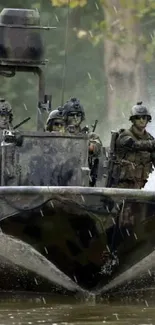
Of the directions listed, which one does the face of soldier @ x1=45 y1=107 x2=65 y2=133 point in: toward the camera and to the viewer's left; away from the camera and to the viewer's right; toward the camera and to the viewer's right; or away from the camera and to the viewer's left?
toward the camera and to the viewer's right

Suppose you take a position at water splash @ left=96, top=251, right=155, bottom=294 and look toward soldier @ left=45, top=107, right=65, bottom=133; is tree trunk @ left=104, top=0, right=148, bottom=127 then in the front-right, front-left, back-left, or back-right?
front-right

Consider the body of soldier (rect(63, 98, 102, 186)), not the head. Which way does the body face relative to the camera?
toward the camera

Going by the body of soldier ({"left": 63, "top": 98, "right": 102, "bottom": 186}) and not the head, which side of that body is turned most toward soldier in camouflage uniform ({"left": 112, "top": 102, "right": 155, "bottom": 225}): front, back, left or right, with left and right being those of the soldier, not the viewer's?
left

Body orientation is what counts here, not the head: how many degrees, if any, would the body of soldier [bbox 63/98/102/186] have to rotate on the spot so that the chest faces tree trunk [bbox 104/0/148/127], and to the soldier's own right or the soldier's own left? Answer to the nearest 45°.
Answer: approximately 180°

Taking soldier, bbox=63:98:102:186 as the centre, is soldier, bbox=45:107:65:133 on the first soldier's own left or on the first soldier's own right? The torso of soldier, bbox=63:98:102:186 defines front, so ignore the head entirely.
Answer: on the first soldier's own right
